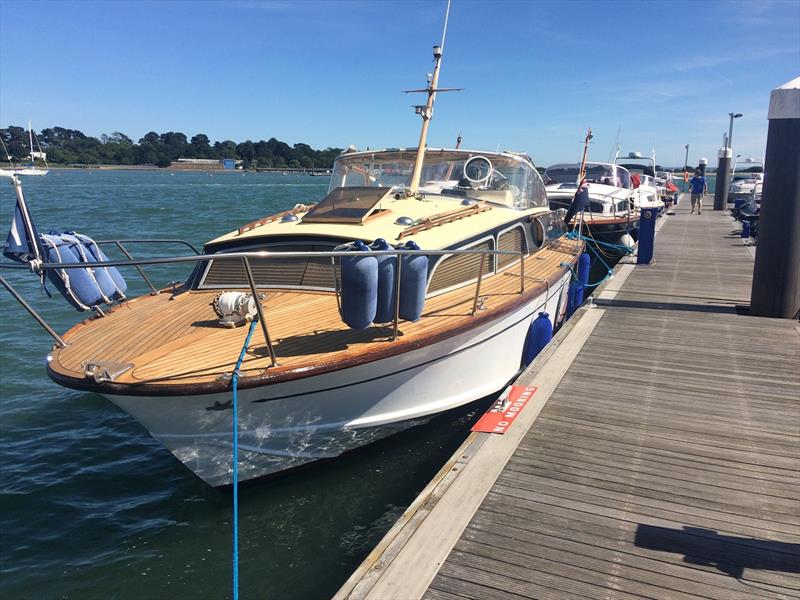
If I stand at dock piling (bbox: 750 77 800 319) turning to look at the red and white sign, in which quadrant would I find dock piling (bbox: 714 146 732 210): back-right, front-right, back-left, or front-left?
back-right

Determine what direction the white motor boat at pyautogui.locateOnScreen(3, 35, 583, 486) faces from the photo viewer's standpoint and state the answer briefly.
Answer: facing the viewer and to the left of the viewer

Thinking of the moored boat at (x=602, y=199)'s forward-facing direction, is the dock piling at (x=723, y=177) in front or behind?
behind

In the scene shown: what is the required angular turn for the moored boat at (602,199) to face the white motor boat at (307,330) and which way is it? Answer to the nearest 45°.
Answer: approximately 45° to its left

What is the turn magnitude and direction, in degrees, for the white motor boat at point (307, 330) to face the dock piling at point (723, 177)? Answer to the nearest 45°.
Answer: approximately 180°

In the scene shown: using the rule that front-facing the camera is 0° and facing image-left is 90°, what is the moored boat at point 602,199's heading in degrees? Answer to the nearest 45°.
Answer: approximately 45°

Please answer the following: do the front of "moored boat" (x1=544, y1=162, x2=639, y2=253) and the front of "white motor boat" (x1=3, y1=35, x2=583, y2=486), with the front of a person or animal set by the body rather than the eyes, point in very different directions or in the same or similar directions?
same or similar directions

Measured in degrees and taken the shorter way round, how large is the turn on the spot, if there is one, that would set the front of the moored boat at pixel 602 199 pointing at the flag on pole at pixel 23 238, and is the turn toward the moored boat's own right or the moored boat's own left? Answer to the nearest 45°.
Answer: approximately 45° to the moored boat's own left

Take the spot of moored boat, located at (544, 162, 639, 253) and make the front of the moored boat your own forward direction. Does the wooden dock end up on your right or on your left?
on your left

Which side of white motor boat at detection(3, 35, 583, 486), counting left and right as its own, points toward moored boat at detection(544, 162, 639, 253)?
back

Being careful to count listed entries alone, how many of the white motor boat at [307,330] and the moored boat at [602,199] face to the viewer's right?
0
